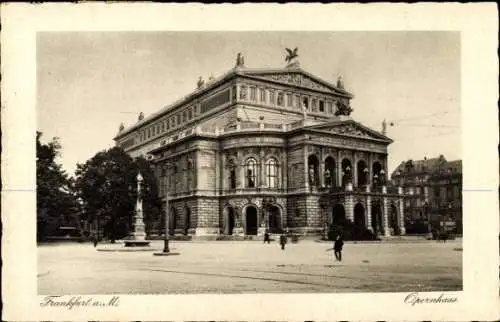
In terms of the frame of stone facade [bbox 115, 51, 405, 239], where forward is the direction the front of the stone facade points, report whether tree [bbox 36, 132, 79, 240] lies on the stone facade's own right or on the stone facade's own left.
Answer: on the stone facade's own right

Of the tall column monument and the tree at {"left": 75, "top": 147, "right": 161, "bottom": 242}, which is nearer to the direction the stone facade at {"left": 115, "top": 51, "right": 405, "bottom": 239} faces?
the tall column monument

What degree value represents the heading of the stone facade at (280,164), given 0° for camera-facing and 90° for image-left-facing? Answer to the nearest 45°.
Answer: approximately 315°

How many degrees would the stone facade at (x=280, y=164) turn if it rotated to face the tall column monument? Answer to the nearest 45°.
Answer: approximately 90° to its right
